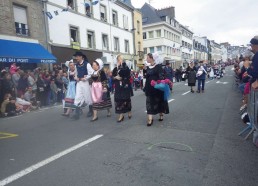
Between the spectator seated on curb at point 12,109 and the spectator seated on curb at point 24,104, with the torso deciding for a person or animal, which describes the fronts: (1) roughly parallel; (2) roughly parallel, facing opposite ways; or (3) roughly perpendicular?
roughly parallel

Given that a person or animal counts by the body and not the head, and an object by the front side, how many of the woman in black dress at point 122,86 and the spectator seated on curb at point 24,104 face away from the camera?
0

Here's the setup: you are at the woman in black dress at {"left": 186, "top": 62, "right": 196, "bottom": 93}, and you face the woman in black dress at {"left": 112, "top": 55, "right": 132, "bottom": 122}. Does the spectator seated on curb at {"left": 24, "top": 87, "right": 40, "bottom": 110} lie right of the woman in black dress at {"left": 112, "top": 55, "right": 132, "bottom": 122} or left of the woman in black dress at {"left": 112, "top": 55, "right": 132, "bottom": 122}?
right

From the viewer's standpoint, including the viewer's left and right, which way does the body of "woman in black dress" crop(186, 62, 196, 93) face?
facing the viewer and to the left of the viewer

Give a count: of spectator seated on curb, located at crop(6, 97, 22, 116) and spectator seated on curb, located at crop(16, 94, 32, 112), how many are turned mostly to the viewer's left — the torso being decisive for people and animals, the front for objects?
0

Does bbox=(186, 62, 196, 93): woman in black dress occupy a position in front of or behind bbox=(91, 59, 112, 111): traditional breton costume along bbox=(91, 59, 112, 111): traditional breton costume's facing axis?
behind

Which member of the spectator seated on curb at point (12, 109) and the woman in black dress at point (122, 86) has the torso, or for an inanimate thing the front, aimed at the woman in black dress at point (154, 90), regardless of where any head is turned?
the spectator seated on curb

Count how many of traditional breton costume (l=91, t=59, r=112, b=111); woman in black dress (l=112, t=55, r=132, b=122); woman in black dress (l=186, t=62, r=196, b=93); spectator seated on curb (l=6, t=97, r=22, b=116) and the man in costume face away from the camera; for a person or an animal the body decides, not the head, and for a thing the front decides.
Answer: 0

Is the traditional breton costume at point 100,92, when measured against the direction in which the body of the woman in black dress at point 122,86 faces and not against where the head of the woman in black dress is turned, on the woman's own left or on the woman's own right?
on the woman's own right

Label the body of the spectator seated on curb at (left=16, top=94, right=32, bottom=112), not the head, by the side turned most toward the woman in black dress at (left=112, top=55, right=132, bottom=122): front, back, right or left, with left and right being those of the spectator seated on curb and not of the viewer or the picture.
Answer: front

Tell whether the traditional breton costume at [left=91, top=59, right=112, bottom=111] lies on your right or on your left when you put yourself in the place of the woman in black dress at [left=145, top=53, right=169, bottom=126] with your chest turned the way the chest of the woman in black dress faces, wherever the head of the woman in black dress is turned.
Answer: on your right

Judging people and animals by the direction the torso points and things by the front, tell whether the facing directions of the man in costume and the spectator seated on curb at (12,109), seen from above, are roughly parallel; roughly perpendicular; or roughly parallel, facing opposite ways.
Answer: roughly perpendicular

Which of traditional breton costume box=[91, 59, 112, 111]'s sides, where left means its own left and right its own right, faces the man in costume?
right

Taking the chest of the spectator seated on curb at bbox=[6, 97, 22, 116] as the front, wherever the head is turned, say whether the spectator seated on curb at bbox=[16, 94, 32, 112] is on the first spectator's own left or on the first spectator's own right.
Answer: on the first spectator's own left
